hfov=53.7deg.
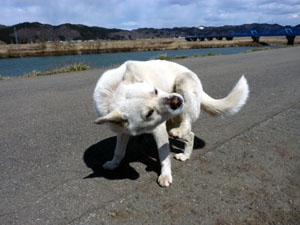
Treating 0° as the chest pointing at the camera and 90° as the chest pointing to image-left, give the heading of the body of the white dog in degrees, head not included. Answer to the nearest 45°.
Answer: approximately 45°
